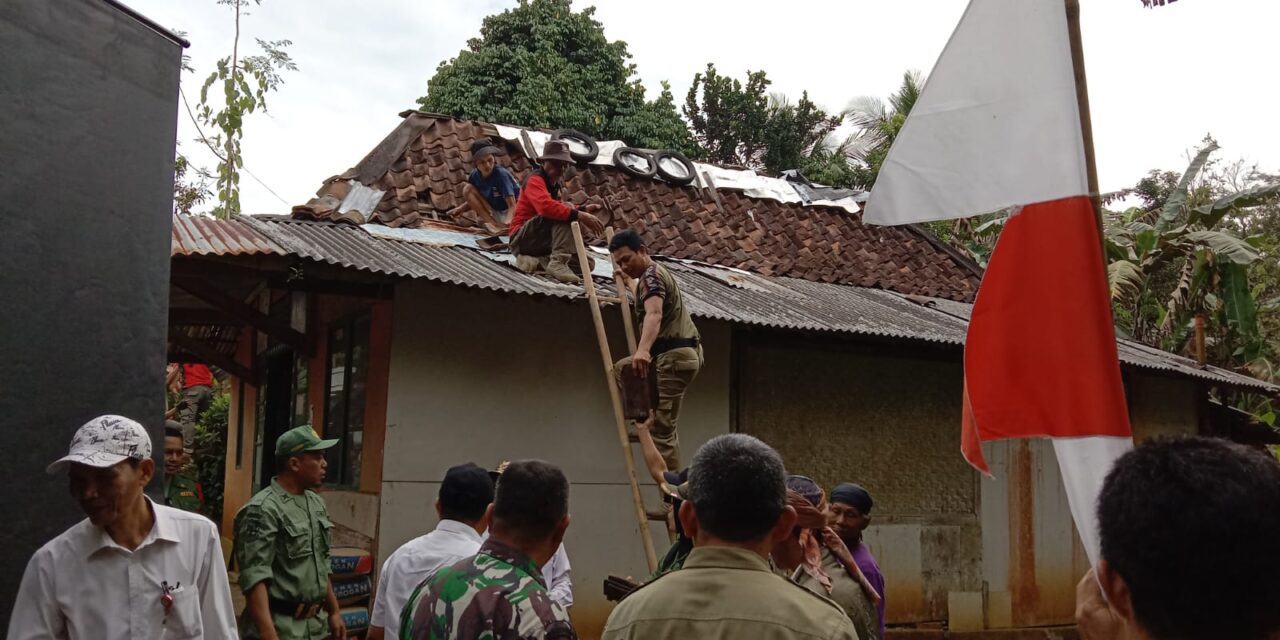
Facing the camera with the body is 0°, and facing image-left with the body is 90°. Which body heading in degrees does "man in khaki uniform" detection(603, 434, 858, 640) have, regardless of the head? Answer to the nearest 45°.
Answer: approximately 180°

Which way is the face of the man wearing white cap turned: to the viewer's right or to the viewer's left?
to the viewer's left

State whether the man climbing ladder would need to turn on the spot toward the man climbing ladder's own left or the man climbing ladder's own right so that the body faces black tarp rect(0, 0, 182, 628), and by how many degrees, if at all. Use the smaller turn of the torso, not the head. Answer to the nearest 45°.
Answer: approximately 45° to the man climbing ladder's own left

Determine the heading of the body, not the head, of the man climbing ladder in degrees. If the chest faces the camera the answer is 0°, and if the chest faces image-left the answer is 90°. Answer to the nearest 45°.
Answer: approximately 90°

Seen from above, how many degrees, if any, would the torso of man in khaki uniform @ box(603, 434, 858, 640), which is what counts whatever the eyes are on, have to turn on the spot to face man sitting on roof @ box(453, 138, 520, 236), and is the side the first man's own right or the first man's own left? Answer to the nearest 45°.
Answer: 0° — they already face them

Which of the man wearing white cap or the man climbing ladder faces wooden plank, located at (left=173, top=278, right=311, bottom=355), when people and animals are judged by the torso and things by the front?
the man climbing ladder

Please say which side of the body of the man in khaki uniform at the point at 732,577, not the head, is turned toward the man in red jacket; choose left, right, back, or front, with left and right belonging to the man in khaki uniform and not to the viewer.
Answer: front

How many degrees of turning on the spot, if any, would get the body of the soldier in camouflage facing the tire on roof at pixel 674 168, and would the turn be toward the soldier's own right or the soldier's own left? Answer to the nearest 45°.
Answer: approximately 45° to the soldier's own left

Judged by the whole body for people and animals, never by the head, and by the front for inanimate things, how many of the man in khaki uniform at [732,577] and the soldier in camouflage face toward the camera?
0

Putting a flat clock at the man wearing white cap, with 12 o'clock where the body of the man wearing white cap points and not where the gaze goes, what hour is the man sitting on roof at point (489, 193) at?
The man sitting on roof is roughly at 7 o'clock from the man wearing white cap.

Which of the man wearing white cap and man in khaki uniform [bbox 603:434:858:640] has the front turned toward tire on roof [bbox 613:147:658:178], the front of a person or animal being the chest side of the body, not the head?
the man in khaki uniform

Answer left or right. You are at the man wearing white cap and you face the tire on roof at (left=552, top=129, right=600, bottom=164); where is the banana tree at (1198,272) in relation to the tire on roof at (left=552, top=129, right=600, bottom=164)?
right

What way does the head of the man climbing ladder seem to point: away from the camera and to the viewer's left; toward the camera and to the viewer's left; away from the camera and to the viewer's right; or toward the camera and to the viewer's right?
toward the camera and to the viewer's left

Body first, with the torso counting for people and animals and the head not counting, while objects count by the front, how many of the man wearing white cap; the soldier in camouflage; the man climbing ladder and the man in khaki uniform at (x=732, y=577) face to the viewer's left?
1

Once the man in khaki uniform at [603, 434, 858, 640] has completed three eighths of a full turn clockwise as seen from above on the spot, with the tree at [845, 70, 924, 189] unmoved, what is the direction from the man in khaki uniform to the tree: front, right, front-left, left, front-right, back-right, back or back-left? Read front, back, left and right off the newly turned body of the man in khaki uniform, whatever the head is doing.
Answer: back-left

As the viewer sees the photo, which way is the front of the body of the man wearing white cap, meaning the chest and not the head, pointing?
toward the camera

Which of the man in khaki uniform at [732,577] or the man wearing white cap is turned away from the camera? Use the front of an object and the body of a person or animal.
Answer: the man in khaki uniform

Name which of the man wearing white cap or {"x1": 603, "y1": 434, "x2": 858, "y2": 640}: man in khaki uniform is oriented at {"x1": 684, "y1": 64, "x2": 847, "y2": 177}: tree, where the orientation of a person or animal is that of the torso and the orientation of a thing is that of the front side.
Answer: the man in khaki uniform
